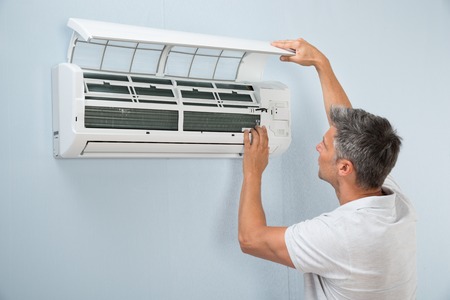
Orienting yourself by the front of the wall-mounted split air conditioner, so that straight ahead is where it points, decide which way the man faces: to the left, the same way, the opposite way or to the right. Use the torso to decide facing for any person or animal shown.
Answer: the opposite way

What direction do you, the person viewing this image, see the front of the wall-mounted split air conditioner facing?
facing the viewer and to the right of the viewer

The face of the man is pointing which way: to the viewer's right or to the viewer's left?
to the viewer's left

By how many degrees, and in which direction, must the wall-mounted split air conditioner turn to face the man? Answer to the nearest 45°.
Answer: approximately 45° to its left

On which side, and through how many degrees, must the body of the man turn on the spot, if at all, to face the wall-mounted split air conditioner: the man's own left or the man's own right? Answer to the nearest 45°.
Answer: approximately 45° to the man's own left

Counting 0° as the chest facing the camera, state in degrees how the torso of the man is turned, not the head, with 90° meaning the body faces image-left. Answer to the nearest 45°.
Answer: approximately 135°
